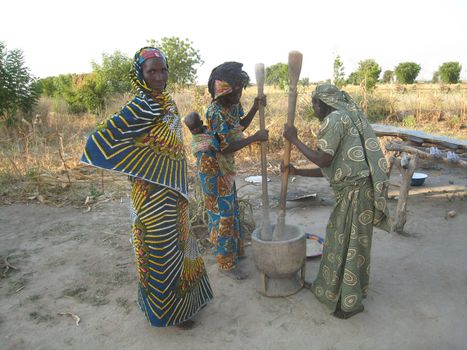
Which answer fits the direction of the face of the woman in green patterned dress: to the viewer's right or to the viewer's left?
to the viewer's left

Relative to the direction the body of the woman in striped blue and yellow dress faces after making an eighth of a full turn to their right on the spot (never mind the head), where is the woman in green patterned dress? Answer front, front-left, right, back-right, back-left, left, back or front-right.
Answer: left

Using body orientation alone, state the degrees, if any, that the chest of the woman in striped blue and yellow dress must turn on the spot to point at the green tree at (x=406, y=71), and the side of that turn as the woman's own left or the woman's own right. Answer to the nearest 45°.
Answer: approximately 90° to the woman's own left

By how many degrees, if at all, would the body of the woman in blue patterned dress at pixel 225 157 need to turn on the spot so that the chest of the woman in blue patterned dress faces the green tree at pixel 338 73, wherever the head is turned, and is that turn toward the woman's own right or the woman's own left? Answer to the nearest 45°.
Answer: approximately 45° to the woman's own left

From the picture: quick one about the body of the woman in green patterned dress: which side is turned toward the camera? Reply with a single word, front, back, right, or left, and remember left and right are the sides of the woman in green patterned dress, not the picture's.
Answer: left

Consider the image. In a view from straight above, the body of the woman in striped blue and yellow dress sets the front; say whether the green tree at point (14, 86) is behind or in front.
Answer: behind

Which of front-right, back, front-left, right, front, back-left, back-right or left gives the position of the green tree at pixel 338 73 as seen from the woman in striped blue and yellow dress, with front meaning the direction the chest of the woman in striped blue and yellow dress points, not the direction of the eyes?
left

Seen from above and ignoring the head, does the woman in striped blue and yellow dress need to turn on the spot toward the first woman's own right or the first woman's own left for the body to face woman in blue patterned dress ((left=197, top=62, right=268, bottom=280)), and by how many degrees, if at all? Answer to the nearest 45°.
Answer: approximately 90° to the first woman's own left

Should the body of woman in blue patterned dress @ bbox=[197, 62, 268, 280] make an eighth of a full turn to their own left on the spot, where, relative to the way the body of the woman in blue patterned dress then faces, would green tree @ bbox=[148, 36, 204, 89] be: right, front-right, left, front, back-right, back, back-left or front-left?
front-left

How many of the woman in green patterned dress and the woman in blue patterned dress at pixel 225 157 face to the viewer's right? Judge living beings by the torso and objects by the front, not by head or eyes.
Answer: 1

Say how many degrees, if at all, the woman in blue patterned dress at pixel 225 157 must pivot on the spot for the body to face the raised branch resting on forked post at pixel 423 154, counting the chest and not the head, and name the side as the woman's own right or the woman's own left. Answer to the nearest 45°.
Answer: approximately 45° to the woman's own left

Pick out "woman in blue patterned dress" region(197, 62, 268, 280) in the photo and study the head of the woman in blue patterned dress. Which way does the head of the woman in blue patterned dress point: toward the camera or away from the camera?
toward the camera

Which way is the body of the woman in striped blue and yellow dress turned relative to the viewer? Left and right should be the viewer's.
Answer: facing the viewer and to the right of the viewer

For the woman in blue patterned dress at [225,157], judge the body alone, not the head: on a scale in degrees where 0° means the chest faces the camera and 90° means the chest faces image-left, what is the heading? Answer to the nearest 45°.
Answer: approximately 270°

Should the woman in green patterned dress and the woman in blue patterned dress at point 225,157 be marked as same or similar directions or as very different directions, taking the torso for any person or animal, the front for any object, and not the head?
very different directions
